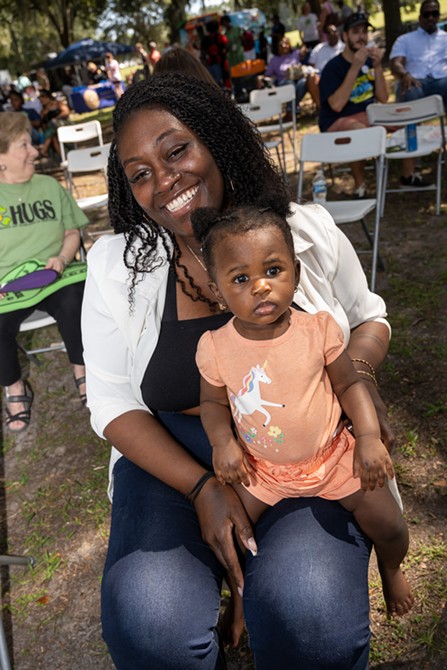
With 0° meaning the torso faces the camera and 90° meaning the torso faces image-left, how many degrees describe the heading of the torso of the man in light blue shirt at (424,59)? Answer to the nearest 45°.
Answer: approximately 0°

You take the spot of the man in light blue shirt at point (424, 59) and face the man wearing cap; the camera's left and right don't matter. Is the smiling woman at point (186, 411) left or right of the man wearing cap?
left

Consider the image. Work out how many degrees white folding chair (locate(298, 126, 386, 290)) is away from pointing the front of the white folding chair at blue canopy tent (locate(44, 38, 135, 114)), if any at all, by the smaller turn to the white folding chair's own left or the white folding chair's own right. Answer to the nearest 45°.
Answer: approximately 90° to the white folding chair's own right

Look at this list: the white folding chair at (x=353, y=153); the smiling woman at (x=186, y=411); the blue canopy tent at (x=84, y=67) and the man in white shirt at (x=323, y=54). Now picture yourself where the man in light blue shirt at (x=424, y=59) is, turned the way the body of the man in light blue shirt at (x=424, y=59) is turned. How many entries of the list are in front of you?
2

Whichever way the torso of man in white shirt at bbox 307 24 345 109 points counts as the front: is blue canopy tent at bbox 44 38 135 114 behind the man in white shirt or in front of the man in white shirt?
behind

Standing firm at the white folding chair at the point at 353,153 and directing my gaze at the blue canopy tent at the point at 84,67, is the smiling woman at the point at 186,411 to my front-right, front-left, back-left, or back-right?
back-left

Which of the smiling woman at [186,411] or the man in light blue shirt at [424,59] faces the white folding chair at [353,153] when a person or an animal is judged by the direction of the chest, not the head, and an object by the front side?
the man in light blue shirt

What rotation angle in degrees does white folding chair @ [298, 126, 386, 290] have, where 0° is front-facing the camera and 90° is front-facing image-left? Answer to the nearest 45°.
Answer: approximately 45°

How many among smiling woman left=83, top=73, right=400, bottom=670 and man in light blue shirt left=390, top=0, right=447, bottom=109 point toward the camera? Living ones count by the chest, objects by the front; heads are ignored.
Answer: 2

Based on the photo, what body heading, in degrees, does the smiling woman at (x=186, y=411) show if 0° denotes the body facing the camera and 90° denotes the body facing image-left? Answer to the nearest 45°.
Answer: approximately 0°

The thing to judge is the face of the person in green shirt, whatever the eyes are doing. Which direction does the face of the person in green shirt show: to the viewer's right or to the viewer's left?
to the viewer's right
